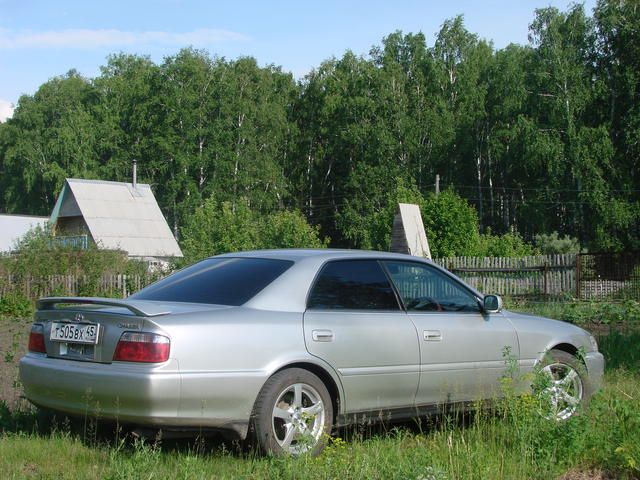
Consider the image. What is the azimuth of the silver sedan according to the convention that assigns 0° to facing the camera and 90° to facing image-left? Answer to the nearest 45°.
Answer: approximately 225°

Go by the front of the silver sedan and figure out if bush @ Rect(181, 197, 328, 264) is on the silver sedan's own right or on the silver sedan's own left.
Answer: on the silver sedan's own left

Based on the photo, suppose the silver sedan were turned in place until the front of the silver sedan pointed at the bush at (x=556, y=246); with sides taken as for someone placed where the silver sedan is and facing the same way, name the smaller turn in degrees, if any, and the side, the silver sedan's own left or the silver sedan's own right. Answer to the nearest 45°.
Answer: approximately 45° to the silver sedan's own left

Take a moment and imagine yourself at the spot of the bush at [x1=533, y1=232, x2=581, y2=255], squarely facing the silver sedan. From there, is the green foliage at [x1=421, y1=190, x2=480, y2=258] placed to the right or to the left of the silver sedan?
right

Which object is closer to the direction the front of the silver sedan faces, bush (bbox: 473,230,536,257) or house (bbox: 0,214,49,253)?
the bush

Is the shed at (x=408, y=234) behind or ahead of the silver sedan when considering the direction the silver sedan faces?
ahead

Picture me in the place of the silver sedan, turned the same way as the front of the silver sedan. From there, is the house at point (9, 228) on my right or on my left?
on my left

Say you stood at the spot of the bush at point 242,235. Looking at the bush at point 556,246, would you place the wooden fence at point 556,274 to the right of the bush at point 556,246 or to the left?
right

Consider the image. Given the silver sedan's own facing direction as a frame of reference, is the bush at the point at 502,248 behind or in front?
in front

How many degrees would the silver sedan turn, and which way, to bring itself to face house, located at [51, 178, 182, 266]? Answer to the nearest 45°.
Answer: approximately 45° to its left
